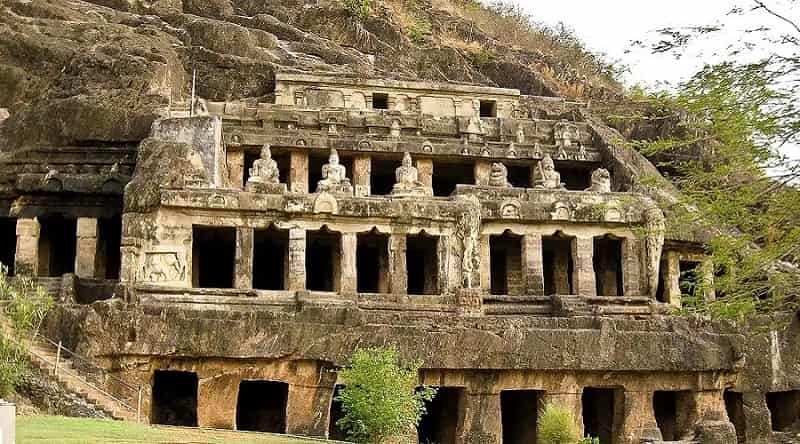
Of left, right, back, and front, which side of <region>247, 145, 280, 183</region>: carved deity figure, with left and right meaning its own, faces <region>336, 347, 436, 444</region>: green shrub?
front

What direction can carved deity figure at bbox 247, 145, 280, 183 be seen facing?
toward the camera

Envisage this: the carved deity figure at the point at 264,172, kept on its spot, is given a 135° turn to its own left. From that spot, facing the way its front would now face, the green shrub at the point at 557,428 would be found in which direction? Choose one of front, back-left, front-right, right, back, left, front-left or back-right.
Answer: right

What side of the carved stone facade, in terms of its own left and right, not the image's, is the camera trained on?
front

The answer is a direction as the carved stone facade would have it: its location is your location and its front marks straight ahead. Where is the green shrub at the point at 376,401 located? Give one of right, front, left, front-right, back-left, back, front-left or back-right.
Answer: front

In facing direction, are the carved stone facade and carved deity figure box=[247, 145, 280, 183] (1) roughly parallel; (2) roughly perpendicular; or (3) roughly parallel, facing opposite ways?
roughly parallel
